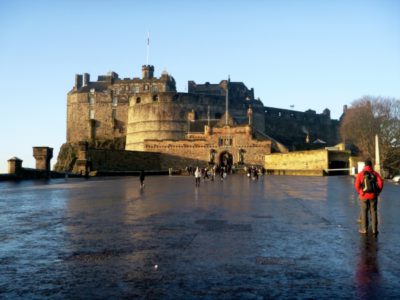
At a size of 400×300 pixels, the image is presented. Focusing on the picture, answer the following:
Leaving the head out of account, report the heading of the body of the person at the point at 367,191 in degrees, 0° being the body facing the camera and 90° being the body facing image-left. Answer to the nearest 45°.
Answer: approximately 180°
